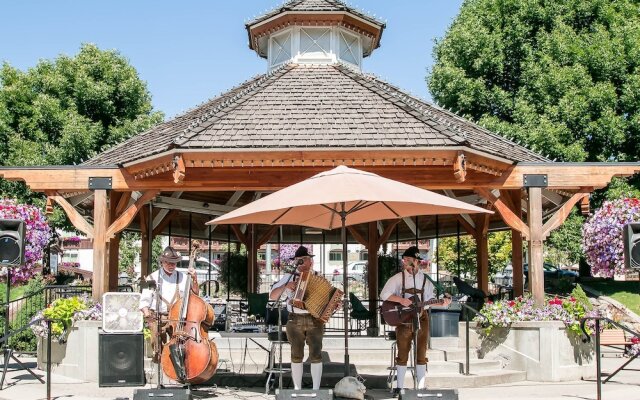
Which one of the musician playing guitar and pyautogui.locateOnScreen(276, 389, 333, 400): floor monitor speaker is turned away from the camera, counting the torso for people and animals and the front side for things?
the floor monitor speaker

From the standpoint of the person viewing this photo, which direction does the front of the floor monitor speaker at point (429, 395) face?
facing away from the viewer

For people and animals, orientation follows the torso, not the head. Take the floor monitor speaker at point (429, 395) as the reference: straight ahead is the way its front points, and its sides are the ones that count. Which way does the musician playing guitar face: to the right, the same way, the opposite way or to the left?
the opposite way

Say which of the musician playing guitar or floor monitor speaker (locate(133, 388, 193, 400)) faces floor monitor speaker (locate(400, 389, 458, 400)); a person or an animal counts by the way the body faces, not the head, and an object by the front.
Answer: the musician playing guitar

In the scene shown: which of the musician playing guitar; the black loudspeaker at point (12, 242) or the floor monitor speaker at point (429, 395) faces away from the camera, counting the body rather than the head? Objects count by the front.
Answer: the floor monitor speaker

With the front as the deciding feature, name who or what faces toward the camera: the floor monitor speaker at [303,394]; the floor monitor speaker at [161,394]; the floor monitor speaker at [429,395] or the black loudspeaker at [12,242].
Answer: the black loudspeaker

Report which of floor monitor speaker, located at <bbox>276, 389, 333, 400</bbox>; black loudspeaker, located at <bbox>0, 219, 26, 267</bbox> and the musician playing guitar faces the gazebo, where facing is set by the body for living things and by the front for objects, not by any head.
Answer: the floor monitor speaker

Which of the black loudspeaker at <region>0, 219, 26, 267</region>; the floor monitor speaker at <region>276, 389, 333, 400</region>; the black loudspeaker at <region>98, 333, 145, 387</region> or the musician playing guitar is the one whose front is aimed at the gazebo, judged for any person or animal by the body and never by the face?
the floor monitor speaker

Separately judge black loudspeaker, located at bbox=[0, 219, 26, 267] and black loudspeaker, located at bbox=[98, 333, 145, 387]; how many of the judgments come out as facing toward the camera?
2

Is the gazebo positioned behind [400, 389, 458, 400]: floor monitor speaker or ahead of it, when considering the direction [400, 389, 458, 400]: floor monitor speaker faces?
ahead

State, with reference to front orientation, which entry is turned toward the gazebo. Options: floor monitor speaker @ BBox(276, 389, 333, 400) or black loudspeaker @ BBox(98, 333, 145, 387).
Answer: the floor monitor speaker

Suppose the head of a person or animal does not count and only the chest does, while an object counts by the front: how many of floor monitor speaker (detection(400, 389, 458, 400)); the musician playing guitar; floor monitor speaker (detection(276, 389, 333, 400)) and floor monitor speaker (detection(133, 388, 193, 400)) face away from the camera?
3

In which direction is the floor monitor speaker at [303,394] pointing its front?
away from the camera
